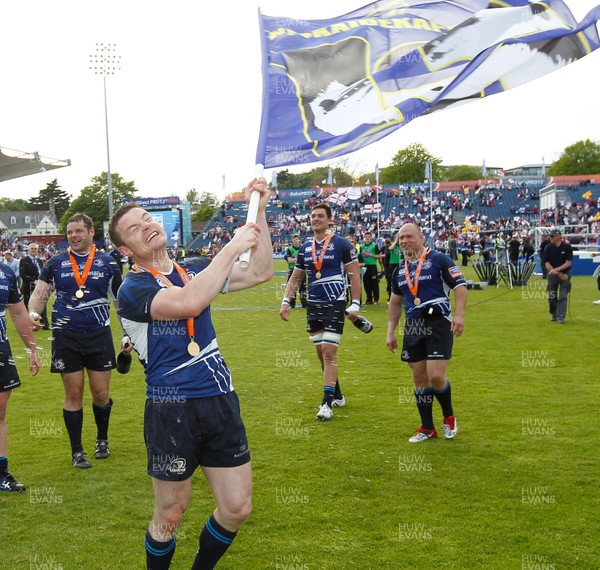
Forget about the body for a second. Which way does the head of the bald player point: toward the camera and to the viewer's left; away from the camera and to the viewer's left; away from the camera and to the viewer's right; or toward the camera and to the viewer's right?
toward the camera and to the viewer's left

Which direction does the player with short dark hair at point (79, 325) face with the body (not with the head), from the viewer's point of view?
toward the camera

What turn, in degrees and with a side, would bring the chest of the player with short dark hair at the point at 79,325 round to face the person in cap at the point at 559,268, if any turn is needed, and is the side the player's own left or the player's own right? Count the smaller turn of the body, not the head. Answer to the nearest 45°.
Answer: approximately 135° to the player's own left

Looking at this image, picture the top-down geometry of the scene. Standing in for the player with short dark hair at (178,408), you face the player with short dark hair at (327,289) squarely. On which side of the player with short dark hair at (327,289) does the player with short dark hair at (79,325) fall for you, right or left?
left

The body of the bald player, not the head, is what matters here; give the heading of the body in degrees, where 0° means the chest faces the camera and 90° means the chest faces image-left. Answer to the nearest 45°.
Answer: approximately 45°

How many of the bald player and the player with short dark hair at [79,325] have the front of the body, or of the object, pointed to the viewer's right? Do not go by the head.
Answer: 0

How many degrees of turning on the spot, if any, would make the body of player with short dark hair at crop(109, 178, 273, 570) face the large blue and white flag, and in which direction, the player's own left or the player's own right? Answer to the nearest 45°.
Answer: approximately 90° to the player's own left

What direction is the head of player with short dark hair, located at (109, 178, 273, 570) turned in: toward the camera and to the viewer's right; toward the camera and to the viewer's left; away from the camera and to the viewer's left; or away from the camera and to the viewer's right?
toward the camera and to the viewer's right

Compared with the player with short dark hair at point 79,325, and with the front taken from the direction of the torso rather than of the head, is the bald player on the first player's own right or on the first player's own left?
on the first player's own left

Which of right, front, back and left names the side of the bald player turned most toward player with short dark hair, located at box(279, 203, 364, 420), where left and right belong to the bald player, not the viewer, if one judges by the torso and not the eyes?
right

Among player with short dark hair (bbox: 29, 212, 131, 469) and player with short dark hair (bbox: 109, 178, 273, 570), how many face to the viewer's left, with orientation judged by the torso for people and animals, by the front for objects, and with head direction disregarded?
0
